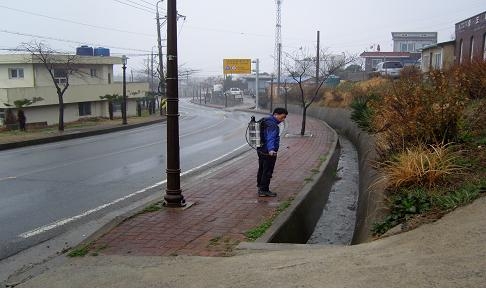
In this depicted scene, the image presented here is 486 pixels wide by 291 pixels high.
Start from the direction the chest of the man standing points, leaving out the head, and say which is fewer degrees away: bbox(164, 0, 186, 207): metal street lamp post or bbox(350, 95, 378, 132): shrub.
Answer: the shrub

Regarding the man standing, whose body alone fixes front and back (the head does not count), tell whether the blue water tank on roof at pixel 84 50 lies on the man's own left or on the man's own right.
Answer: on the man's own left

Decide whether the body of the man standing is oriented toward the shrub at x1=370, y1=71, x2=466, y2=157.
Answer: yes

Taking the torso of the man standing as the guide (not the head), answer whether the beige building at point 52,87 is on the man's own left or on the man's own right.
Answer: on the man's own left

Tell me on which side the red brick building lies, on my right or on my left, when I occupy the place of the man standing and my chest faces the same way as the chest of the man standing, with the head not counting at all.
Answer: on my left

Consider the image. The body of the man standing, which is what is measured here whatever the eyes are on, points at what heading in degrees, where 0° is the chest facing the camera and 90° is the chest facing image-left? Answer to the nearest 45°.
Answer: approximately 270°

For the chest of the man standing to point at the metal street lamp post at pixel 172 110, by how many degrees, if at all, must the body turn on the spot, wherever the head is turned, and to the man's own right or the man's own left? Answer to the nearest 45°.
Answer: approximately 135° to the man's own right

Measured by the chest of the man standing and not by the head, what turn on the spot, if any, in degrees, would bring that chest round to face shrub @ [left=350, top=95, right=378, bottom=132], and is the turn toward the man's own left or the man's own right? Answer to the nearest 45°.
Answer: approximately 90° to the man's own left

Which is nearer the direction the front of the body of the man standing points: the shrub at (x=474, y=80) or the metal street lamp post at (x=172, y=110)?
the shrub
